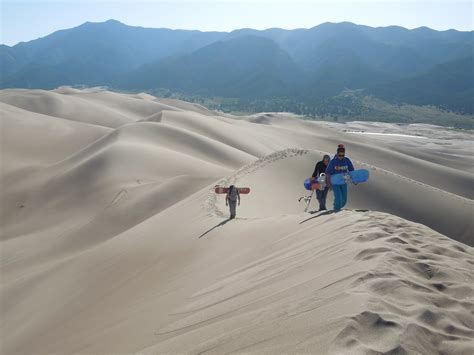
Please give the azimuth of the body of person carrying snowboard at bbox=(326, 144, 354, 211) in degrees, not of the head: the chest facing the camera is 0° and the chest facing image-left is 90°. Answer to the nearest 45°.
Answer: approximately 0°

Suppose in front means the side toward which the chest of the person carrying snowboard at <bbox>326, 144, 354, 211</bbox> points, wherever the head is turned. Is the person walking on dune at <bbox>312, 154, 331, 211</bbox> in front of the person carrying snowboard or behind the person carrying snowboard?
behind
